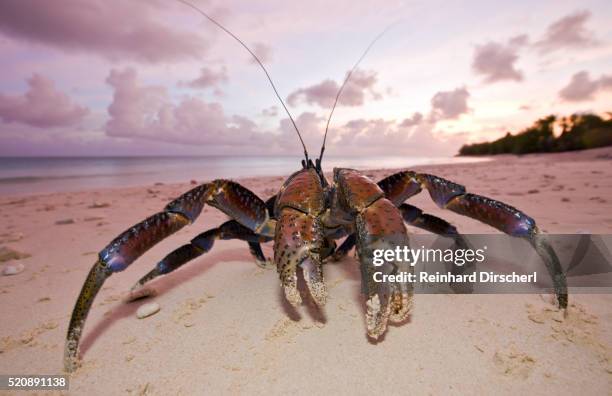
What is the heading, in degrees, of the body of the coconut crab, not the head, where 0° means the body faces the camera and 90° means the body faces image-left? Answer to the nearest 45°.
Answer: approximately 0°

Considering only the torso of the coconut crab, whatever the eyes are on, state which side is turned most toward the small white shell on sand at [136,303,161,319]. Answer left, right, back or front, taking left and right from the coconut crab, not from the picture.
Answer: right

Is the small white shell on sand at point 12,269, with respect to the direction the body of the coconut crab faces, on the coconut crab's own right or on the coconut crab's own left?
on the coconut crab's own right
